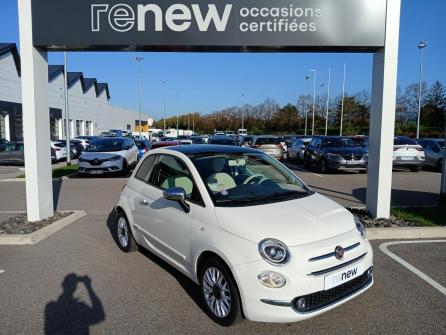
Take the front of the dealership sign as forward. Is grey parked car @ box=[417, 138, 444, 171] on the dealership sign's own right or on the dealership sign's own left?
on the dealership sign's own left

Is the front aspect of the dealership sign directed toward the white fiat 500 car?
yes

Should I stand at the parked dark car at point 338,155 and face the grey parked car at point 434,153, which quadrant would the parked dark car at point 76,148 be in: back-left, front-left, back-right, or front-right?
back-left

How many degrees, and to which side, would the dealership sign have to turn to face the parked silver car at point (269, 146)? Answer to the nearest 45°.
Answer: approximately 180°

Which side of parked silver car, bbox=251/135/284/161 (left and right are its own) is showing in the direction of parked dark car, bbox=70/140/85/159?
left

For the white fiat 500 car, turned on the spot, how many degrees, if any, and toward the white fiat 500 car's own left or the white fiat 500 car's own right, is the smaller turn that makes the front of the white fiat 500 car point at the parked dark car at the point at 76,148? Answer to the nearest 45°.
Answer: approximately 180°

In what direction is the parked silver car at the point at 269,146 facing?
away from the camera

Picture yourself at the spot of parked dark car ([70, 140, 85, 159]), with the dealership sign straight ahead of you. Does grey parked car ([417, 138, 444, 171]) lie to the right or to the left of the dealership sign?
left
